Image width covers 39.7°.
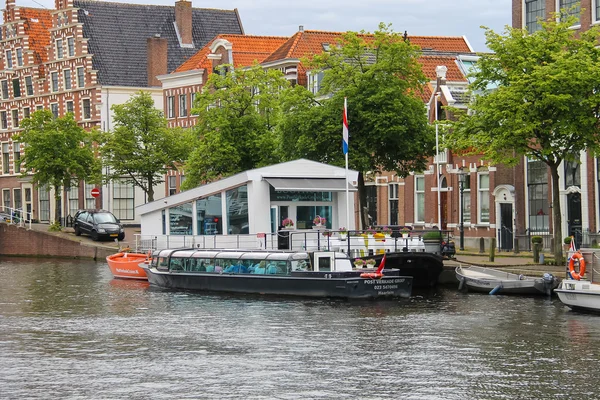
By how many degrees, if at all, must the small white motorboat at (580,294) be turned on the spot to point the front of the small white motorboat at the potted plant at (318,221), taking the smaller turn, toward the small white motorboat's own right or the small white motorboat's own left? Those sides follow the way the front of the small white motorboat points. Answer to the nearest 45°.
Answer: approximately 45° to the small white motorboat's own right

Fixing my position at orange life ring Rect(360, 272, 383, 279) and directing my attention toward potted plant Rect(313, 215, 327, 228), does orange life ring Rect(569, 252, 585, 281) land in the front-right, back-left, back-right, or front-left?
back-right

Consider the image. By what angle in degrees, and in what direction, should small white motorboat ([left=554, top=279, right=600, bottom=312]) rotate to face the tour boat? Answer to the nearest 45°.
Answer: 0° — it already faces it

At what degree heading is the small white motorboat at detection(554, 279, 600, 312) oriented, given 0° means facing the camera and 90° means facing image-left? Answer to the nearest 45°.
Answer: approximately 90°
